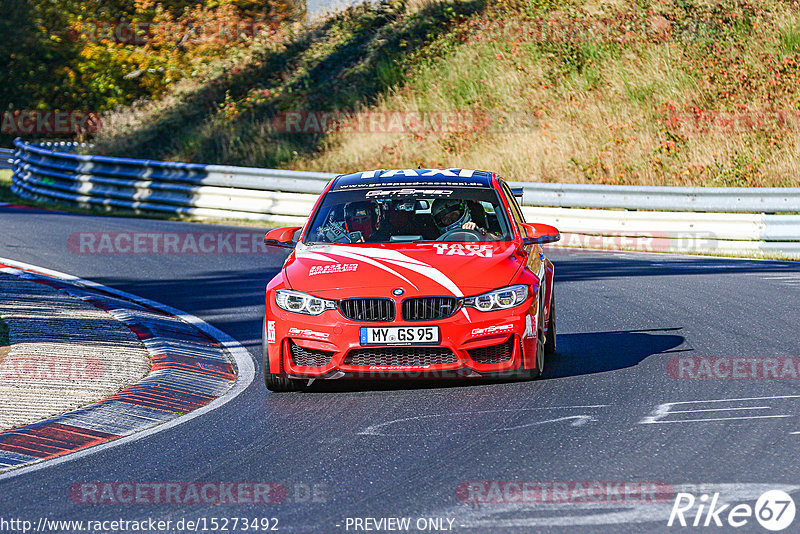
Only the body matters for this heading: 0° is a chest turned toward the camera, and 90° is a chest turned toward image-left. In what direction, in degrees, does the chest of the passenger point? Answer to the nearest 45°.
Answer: approximately 0°

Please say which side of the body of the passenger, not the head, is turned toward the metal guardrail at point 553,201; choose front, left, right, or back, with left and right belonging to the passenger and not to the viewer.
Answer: back

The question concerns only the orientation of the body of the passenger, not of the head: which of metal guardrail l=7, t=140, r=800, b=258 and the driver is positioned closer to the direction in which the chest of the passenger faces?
the driver

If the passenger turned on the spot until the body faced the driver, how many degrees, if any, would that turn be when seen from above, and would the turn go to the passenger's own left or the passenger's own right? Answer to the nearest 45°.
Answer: approximately 90° to the passenger's own left

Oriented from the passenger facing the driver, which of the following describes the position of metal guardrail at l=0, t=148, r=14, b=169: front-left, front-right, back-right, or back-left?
back-left

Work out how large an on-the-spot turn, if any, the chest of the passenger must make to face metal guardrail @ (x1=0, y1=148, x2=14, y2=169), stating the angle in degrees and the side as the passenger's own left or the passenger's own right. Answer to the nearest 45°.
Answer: approximately 180°
